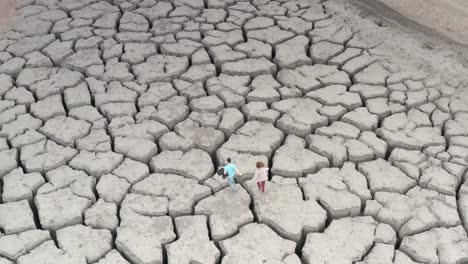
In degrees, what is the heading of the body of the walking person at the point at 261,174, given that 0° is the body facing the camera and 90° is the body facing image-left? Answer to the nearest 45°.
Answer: approximately 180°
